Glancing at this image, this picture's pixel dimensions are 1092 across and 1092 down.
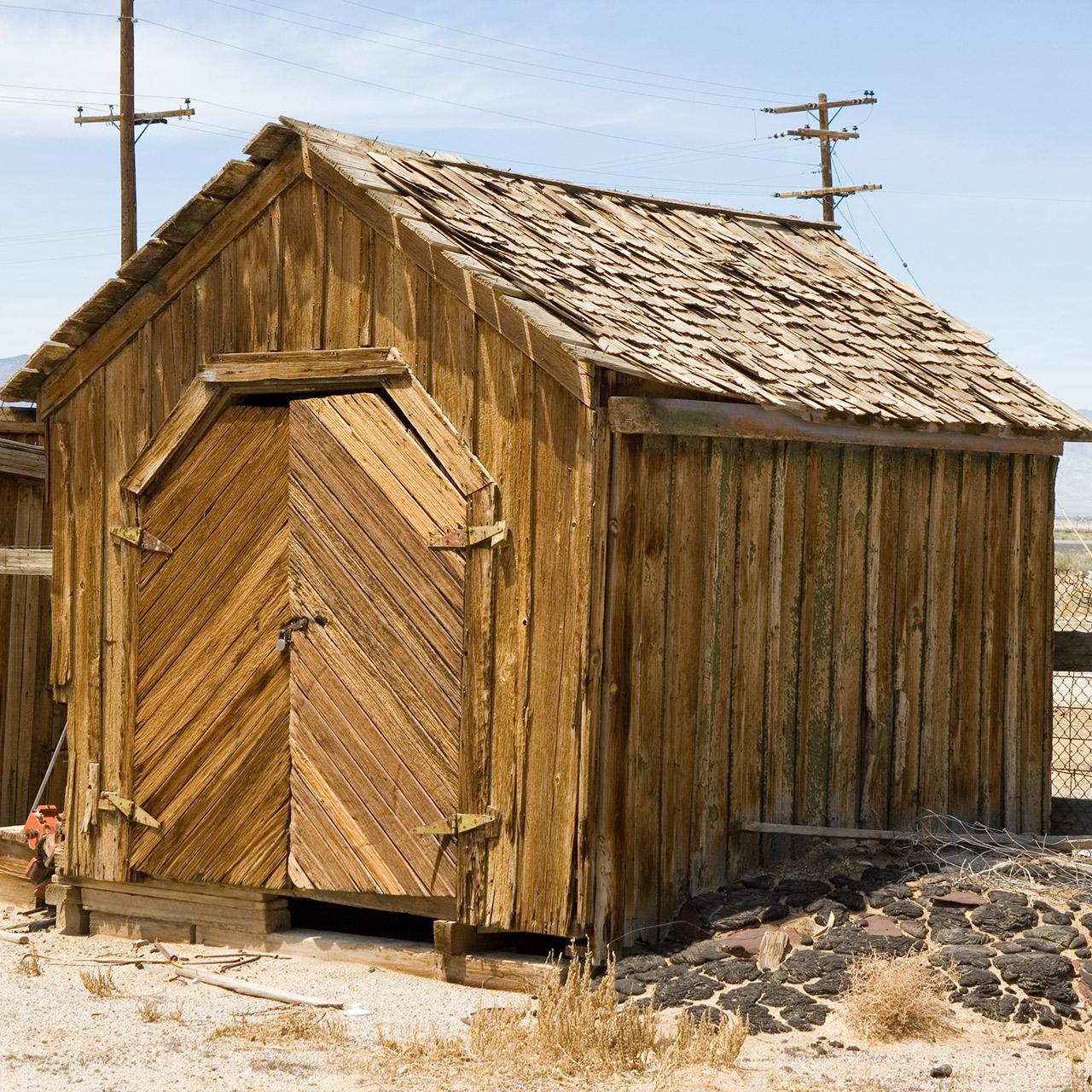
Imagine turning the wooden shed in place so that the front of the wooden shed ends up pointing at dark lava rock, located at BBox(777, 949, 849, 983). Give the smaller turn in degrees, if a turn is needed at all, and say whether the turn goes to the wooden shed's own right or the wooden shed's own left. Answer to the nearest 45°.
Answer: approximately 90° to the wooden shed's own left

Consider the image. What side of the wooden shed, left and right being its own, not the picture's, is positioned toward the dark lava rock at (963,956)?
left

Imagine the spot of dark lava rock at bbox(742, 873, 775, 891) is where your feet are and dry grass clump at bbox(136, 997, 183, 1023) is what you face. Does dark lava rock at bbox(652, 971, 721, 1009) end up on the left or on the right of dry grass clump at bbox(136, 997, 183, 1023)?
left

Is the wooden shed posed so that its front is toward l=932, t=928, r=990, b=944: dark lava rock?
no

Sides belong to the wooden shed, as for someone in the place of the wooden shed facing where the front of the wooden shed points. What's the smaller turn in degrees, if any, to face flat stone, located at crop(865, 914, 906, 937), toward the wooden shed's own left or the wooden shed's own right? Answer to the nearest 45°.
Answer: approximately 90° to the wooden shed's own left

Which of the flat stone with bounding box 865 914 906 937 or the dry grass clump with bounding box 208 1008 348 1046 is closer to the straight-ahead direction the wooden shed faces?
the dry grass clump

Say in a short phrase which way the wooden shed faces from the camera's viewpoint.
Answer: facing the viewer and to the left of the viewer

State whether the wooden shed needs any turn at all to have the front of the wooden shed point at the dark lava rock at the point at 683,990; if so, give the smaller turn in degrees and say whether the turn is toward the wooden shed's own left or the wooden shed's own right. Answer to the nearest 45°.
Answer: approximately 90° to the wooden shed's own left

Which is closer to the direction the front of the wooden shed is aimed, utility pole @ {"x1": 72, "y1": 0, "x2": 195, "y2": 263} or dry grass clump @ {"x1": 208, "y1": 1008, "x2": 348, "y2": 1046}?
the dry grass clump

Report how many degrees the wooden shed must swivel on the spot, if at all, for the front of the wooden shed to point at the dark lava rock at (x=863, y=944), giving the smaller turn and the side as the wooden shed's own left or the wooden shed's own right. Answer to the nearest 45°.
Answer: approximately 90° to the wooden shed's own left

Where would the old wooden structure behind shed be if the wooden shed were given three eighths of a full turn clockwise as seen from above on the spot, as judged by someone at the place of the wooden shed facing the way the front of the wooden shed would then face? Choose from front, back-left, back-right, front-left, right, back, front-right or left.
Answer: front-left

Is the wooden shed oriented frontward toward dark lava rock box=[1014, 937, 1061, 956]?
no

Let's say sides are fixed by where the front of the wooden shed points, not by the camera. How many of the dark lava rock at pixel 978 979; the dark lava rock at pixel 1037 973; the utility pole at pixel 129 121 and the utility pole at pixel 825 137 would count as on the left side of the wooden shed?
2

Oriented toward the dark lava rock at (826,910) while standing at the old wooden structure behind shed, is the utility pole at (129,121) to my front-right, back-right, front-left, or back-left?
back-left

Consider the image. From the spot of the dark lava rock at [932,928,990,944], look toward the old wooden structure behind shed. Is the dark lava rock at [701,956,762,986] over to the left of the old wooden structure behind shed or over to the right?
left

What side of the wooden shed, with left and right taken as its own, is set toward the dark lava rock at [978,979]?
left

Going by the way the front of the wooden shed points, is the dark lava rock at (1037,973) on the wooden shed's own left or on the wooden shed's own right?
on the wooden shed's own left
